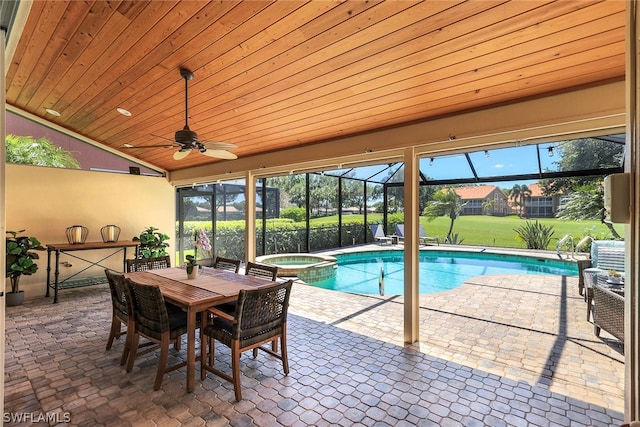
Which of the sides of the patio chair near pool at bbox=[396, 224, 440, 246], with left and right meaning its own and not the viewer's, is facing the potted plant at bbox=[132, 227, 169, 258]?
right

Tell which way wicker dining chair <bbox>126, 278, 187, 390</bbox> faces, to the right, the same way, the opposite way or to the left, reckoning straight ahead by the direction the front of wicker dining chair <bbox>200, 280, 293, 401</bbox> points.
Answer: to the right

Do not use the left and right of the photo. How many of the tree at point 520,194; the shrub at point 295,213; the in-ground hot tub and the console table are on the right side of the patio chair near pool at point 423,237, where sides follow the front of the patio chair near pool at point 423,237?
3

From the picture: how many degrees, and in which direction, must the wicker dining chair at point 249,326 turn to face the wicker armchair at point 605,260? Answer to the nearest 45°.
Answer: approximately 135° to its right

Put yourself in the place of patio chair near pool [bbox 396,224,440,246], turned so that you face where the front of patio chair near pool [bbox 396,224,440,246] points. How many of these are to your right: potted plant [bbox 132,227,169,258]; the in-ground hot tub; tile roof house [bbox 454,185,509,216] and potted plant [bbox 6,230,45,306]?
3

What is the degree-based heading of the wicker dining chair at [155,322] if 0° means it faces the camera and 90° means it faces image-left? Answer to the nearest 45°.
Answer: approximately 225°

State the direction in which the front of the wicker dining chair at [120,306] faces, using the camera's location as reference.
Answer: facing away from the viewer and to the right of the viewer

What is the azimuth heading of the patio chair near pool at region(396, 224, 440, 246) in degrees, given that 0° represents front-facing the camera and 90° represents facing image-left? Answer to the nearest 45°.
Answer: approximately 315°

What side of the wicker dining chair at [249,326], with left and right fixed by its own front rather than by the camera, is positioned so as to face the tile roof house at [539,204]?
right

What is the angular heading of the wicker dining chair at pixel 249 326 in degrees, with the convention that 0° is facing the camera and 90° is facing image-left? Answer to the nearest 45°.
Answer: approximately 135°

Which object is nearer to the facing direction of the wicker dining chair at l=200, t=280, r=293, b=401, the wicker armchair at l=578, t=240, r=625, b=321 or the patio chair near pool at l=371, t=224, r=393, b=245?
the patio chair near pool
